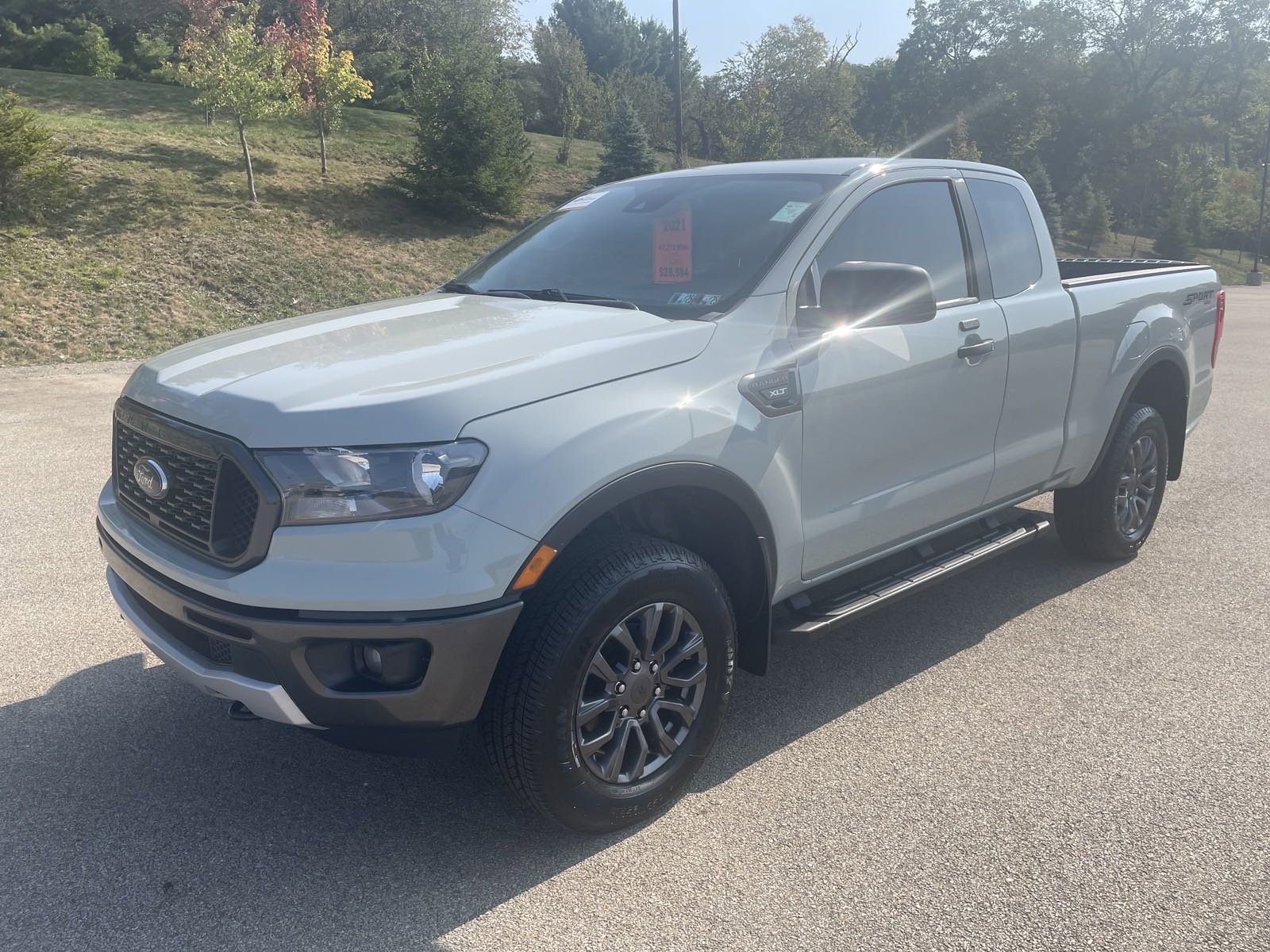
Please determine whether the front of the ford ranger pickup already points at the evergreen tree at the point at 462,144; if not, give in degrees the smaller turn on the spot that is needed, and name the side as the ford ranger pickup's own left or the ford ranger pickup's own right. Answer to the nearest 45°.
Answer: approximately 135° to the ford ranger pickup's own right

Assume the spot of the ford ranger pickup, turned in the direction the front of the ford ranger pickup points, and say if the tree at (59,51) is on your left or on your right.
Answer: on your right

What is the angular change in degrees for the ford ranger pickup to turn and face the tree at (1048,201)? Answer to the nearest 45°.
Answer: approximately 135° to its right

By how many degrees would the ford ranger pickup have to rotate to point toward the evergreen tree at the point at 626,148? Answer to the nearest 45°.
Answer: approximately 135° to its right

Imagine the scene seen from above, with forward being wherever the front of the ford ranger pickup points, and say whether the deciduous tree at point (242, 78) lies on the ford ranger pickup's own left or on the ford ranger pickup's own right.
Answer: on the ford ranger pickup's own right

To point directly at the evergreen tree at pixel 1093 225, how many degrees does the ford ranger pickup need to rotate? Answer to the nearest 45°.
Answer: approximately 135° to its right

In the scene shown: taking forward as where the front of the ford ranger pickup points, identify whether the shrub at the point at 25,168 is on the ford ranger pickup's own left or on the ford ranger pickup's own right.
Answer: on the ford ranger pickup's own right

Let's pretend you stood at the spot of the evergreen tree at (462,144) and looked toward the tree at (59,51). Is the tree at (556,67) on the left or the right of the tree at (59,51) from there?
right

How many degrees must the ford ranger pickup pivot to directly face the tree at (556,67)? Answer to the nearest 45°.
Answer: approximately 135° to its right

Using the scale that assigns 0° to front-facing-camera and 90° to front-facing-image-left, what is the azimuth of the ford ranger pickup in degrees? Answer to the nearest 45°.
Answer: approximately 45°
